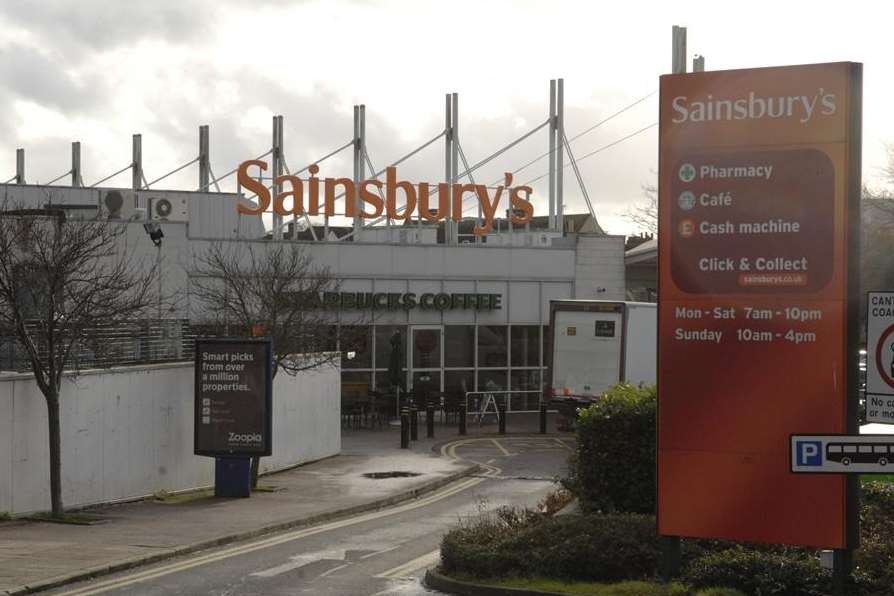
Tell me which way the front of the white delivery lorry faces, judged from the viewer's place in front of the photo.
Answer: facing away from the viewer and to the right of the viewer

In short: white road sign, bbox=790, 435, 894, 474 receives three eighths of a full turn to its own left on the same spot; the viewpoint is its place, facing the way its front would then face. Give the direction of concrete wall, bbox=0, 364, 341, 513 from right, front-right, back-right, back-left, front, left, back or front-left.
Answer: left

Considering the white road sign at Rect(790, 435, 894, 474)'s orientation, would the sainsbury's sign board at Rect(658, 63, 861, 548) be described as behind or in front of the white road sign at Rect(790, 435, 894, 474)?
behind

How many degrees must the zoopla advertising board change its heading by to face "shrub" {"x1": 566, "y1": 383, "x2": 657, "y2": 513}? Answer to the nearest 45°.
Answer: approximately 45° to its left

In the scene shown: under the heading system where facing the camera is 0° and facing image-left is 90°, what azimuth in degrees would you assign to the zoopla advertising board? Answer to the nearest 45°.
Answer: approximately 0°

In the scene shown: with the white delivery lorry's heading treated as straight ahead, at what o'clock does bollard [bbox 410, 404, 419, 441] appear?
The bollard is roughly at 8 o'clock from the white delivery lorry.

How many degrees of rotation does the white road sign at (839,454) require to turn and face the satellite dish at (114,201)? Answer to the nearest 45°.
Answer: approximately 135° to its right

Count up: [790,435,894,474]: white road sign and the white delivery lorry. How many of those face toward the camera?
1

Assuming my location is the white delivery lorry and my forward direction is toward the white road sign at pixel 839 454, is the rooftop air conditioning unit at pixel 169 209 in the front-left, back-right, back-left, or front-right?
back-right

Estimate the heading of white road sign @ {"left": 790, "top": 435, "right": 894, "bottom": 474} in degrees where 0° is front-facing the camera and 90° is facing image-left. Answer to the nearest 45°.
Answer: approximately 0°

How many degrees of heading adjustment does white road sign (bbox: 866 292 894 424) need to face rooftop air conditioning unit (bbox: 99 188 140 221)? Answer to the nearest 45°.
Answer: approximately 135° to its right

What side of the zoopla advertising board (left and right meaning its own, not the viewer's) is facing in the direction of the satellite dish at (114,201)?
back

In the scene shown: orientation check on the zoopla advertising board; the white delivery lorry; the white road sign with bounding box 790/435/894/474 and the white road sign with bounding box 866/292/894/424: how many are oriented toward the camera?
3
